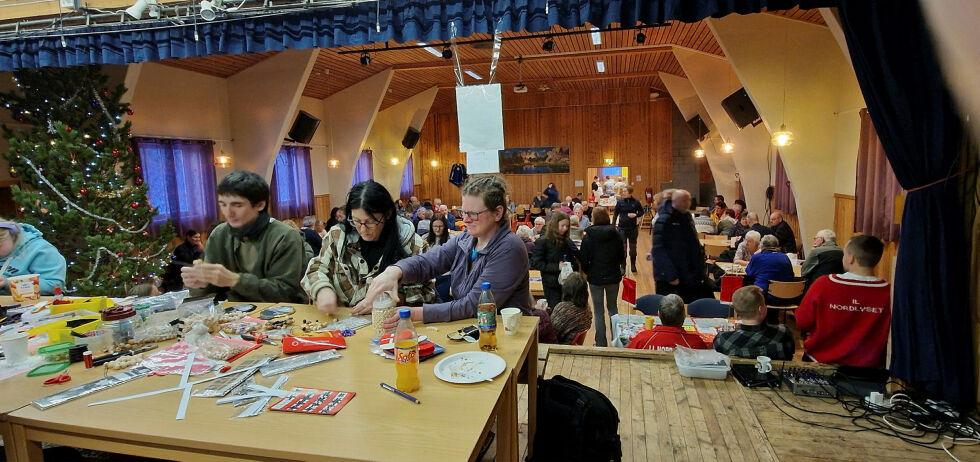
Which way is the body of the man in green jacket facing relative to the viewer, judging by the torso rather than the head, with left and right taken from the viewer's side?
facing the viewer and to the left of the viewer

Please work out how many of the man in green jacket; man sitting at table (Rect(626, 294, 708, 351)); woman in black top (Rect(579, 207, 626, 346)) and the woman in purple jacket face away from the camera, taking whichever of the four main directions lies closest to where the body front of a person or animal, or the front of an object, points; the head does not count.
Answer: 2

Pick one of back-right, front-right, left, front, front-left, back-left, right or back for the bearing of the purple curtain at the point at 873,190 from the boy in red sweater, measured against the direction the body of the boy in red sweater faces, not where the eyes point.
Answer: front-right

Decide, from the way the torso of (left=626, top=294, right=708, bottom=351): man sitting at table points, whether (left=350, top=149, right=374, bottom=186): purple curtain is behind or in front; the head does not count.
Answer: in front

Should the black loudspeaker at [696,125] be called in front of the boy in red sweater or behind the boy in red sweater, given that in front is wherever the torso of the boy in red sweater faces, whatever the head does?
in front

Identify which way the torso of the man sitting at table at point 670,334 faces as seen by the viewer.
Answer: away from the camera

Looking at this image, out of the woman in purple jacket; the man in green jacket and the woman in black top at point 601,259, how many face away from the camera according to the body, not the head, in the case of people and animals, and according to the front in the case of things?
1

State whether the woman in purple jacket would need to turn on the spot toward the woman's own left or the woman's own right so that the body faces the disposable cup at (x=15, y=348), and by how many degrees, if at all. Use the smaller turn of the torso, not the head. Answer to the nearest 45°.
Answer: approximately 45° to the woman's own right

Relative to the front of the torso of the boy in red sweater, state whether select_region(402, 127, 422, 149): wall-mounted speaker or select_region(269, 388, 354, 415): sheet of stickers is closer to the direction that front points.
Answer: the wall-mounted speaker

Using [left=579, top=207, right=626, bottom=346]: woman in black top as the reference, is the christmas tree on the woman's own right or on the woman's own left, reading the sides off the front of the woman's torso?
on the woman's own left

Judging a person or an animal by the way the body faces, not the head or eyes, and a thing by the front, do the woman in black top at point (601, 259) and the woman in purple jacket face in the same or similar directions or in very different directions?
very different directions

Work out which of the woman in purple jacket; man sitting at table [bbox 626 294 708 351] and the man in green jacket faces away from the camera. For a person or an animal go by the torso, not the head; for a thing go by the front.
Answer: the man sitting at table

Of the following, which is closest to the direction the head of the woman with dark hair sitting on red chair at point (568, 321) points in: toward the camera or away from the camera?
away from the camera

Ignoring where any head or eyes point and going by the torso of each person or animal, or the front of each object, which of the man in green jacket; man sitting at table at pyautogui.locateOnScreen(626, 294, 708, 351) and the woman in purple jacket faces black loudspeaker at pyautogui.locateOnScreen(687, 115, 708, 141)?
the man sitting at table

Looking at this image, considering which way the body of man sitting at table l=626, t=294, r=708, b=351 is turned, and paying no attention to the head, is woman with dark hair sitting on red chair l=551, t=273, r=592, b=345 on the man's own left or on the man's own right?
on the man's own left

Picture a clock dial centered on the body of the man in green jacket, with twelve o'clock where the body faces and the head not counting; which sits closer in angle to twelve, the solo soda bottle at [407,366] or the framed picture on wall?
the solo soda bottle

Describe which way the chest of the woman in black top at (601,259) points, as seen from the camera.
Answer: away from the camera

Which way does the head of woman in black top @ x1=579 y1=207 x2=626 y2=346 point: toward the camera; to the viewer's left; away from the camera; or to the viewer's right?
away from the camera

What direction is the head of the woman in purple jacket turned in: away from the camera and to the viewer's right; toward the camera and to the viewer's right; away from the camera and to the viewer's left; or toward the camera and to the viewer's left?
toward the camera and to the viewer's left
